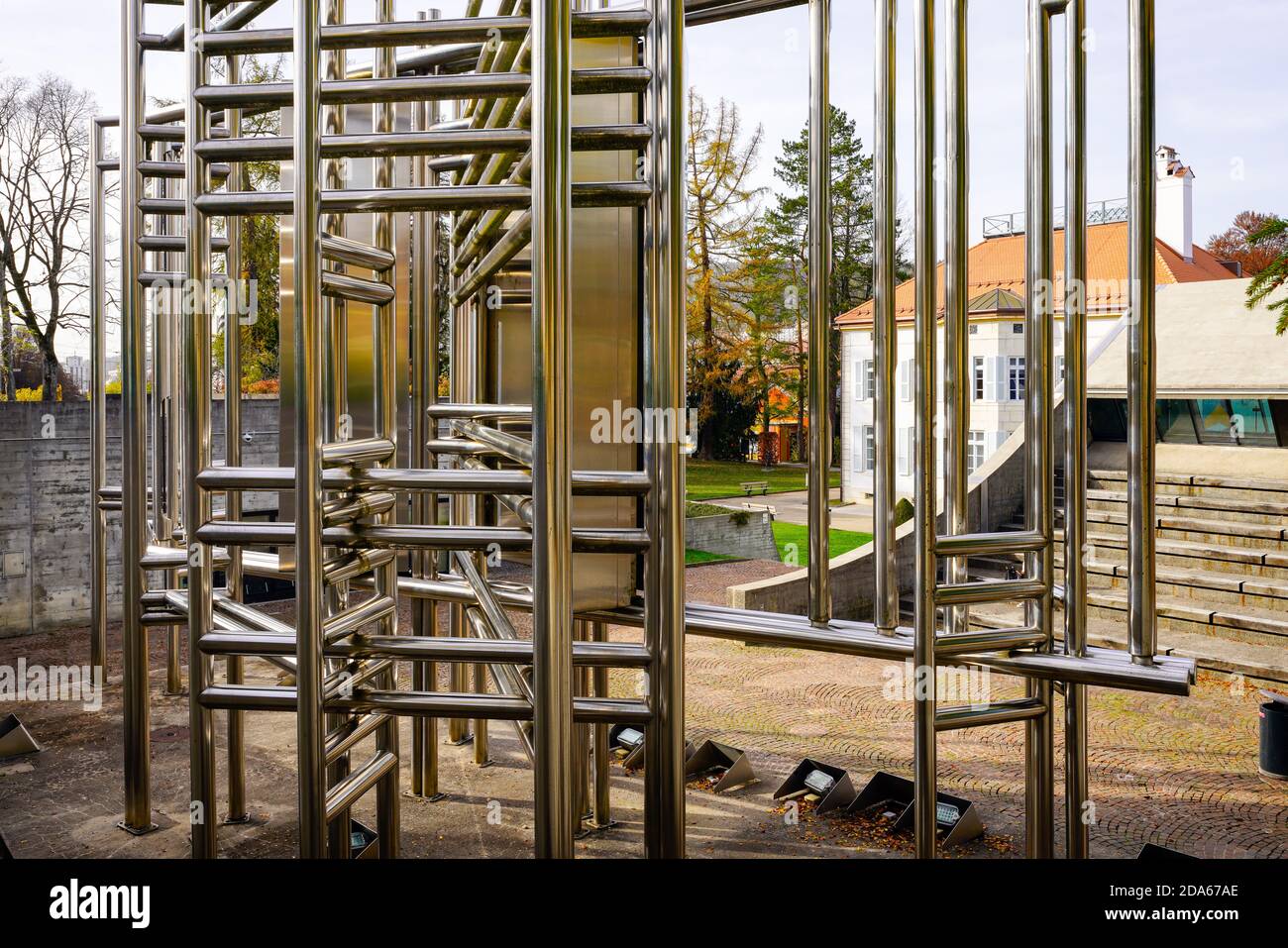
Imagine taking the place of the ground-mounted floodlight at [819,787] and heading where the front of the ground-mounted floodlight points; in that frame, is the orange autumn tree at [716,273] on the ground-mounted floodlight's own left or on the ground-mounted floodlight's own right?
on the ground-mounted floodlight's own right

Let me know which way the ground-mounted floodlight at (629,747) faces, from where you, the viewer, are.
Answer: facing the viewer and to the left of the viewer

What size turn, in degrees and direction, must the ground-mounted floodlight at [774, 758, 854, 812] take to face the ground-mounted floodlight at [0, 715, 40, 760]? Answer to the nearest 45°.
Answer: approximately 45° to its right

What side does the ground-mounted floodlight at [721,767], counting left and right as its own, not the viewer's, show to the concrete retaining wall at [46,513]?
right
